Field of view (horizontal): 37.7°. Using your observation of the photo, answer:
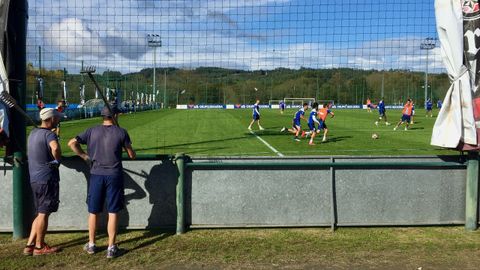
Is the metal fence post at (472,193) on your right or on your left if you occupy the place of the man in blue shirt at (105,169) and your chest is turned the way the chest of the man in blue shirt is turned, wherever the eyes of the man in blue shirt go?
on your right

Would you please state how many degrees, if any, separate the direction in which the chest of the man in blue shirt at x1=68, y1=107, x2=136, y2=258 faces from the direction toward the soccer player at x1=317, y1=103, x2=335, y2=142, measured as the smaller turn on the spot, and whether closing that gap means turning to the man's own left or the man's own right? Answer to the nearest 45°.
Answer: approximately 45° to the man's own right

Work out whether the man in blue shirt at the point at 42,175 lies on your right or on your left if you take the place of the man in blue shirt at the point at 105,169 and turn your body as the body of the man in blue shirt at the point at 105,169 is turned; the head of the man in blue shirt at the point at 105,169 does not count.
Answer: on your left

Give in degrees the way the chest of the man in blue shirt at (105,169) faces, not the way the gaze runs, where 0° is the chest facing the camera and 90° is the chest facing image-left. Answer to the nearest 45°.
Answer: approximately 180°

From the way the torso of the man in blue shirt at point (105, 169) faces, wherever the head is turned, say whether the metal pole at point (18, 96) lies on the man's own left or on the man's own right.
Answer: on the man's own left
